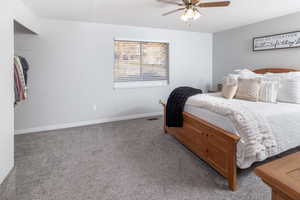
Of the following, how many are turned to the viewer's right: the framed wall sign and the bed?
0

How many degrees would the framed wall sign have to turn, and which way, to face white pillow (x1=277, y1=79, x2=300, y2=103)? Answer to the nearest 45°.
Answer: approximately 45° to its left

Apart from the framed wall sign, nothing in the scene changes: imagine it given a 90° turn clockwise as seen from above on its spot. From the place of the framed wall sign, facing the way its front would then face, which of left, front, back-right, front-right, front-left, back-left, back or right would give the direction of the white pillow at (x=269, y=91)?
back-left

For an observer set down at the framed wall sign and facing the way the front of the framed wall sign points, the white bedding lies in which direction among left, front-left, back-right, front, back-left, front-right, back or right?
front-left

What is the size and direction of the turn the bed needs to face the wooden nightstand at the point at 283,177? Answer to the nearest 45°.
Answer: approximately 45° to its left

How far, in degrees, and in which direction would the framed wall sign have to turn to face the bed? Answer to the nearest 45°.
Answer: approximately 45° to its left

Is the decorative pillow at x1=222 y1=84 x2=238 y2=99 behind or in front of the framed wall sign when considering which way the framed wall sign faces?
in front

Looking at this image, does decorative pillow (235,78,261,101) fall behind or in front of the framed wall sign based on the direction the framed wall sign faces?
in front

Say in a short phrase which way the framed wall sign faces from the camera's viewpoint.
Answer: facing the viewer and to the left of the viewer

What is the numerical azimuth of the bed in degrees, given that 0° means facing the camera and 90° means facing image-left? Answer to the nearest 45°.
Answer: approximately 45°

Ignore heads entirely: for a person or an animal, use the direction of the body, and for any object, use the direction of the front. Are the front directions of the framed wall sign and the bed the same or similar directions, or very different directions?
same or similar directions
